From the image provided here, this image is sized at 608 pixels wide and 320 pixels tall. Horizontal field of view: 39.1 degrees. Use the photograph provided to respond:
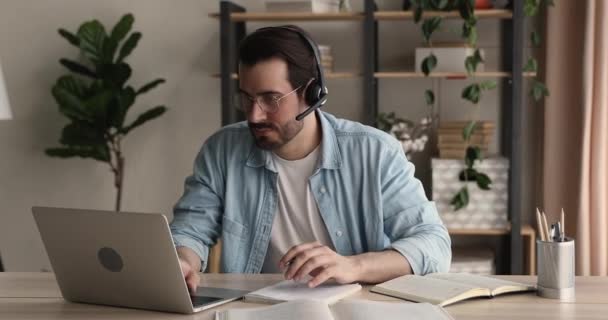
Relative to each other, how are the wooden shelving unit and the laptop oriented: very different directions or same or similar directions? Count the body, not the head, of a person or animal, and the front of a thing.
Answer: very different directions

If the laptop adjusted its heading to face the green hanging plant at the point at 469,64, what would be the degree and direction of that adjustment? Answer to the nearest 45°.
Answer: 0° — it already faces it

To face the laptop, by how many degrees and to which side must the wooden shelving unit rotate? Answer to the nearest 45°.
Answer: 0° — it already faces it

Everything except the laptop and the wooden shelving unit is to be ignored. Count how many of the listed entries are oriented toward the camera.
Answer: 1

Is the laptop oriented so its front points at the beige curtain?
yes

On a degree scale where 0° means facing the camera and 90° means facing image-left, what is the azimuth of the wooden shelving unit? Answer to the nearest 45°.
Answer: approximately 0°

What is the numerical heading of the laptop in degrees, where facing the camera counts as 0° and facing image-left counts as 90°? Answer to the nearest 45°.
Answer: approximately 225°

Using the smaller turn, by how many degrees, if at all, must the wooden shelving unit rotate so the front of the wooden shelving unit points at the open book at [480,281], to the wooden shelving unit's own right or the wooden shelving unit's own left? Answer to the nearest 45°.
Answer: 0° — it already faces it
